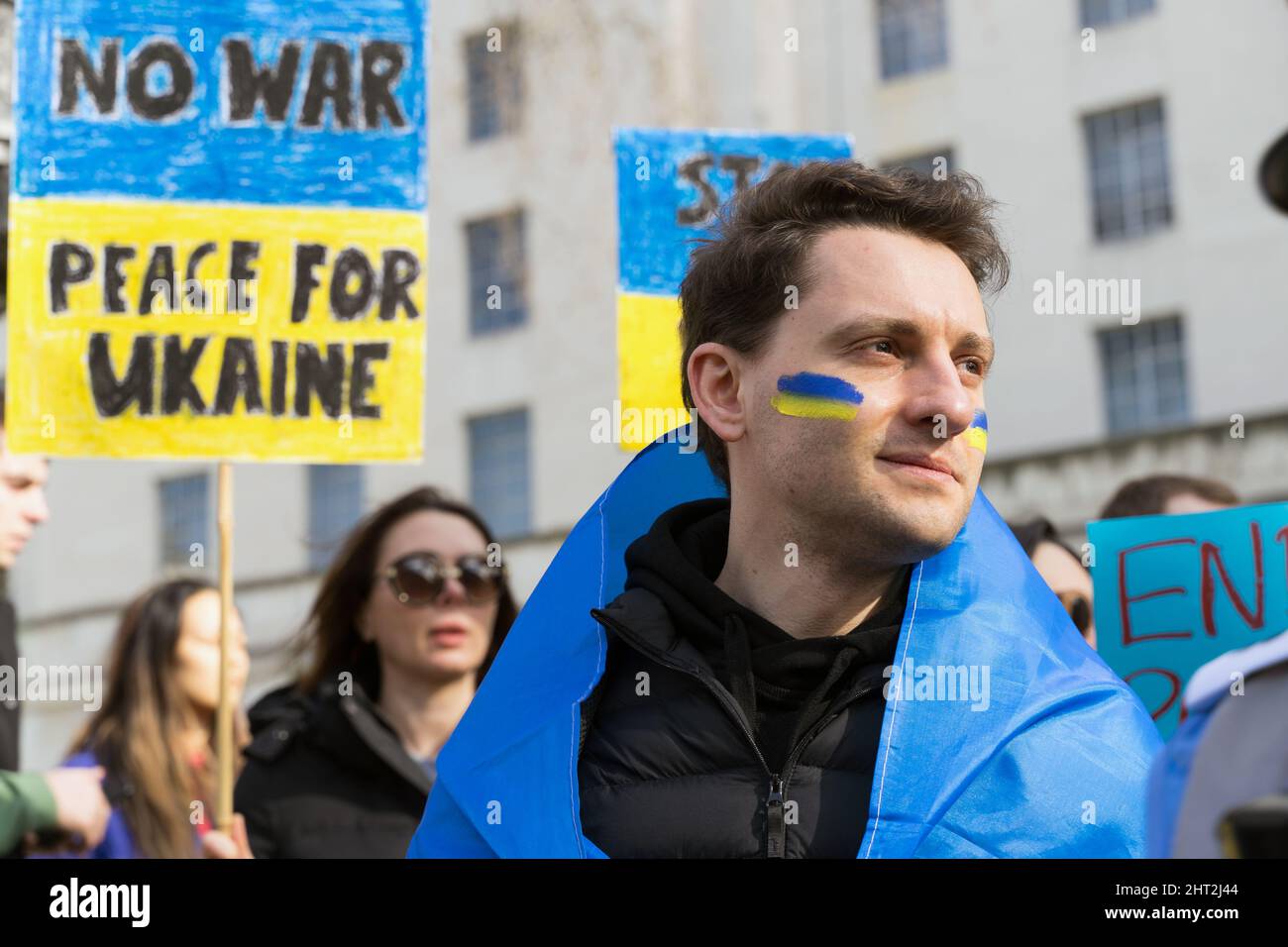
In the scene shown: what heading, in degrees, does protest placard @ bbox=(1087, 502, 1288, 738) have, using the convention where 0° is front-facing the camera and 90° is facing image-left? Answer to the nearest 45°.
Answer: approximately 0°

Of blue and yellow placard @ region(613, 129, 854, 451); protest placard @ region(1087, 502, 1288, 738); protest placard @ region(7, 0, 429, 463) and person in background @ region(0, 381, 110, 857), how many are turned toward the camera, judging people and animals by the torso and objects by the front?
3

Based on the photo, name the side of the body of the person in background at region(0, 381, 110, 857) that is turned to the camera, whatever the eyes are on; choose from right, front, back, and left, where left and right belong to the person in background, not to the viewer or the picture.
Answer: right

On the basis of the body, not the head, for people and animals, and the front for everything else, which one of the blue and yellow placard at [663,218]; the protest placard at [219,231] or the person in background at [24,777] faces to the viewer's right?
the person in background

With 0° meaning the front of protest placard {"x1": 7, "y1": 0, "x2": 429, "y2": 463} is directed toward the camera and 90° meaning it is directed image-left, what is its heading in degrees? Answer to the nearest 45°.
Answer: approximately 0°

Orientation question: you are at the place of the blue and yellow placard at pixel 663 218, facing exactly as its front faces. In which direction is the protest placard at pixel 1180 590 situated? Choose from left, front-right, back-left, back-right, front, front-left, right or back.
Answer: front-left

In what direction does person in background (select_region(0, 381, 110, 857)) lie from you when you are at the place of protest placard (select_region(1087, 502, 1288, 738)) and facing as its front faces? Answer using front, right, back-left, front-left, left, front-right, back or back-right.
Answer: right

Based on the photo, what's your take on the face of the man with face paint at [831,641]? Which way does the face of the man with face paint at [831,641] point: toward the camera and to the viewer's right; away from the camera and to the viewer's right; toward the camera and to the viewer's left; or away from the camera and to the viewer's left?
toward the camera and to the viewer's right

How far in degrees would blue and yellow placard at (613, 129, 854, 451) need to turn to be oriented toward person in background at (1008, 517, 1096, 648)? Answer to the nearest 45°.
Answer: approximately 45° to its left
